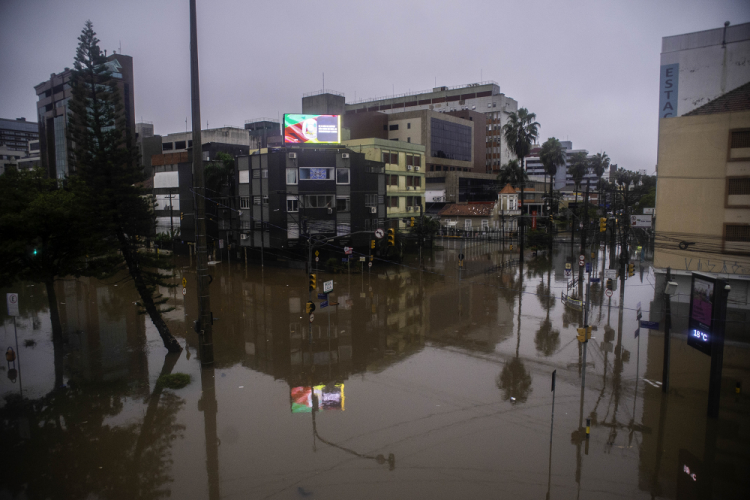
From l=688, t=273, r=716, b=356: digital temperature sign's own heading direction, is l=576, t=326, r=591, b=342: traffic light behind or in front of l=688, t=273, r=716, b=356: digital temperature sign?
in front

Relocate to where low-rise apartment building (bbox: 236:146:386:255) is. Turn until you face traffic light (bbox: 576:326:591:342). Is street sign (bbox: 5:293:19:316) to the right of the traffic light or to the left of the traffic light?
right

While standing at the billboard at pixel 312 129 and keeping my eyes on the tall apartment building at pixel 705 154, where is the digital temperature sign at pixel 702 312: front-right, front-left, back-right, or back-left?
front-right

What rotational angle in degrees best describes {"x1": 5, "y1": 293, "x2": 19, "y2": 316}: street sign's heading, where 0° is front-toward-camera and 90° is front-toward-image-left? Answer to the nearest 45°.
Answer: approximately 0°

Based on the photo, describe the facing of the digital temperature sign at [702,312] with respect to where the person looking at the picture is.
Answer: facing the viewer and to the left of the viewer

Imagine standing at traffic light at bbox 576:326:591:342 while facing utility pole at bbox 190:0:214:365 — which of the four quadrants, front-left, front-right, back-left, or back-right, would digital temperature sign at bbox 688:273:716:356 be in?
back-left

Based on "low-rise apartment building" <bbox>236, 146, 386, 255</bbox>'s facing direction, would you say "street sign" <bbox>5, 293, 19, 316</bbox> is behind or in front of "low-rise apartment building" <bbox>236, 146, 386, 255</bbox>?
in front

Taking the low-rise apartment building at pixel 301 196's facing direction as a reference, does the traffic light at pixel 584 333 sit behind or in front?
in front

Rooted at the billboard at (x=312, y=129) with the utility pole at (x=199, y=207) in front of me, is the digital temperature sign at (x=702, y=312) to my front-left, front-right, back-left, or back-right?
front-left

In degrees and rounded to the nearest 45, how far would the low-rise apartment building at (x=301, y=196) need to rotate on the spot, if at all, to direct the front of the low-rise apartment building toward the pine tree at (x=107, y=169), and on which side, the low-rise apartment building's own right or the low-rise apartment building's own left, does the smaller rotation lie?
0° — it already faces it

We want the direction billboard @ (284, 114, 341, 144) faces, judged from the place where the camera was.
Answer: facing the viewer

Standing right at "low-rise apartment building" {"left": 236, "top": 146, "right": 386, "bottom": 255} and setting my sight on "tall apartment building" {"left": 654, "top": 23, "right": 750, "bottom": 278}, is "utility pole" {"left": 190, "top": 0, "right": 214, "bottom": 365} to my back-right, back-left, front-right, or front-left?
front-right

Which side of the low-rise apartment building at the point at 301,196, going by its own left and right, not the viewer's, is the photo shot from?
front

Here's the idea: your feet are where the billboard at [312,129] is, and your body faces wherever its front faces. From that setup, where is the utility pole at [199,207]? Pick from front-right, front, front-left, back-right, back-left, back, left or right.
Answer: front

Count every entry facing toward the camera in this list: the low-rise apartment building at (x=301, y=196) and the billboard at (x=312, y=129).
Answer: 2

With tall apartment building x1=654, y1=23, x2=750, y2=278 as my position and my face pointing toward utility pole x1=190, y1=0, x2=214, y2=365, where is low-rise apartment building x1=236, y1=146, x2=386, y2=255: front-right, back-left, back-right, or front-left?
front-right
